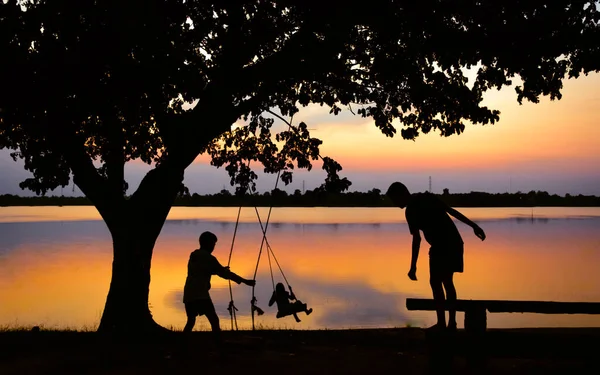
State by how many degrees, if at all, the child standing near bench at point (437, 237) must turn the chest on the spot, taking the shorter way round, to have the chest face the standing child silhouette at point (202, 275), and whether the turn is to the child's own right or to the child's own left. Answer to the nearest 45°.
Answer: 0° — they already face them

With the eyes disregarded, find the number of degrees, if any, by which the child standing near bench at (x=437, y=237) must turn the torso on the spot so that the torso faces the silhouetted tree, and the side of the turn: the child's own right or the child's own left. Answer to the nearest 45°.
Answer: approximately 45° to the child's own right

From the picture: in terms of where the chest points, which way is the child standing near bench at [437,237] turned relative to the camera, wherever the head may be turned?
to the viewer's left

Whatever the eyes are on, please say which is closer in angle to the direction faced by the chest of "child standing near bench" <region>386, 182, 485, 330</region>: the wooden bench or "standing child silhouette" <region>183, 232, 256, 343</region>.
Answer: the standing child silhouette
